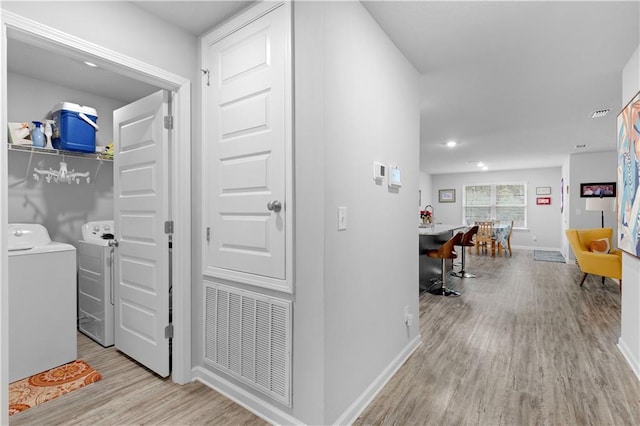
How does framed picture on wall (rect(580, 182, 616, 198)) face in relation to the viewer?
toward the camera

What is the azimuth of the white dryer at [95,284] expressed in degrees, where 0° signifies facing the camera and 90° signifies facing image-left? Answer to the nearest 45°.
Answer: approximately 315°

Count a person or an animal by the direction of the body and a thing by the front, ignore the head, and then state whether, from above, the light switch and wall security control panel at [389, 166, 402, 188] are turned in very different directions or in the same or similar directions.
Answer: same or similar directions

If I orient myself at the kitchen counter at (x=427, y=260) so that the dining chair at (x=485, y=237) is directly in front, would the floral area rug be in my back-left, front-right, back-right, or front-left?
back-left

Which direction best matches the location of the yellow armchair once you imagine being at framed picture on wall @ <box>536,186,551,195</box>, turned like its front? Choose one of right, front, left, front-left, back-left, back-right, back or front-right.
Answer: front

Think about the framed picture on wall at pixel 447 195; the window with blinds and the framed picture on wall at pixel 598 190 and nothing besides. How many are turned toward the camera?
3

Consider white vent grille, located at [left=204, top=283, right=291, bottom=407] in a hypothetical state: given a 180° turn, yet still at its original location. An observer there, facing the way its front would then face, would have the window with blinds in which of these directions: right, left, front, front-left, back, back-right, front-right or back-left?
front

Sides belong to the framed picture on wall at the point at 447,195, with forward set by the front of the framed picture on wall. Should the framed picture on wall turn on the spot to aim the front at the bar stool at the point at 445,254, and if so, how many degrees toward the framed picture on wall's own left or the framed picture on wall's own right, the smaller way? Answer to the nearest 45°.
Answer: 0° — it already faces it

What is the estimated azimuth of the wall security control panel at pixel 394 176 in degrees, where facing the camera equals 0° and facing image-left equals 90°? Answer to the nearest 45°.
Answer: approximately 315°

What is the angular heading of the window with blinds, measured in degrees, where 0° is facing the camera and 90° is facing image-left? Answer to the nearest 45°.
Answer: approximately 0°
